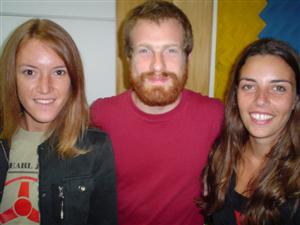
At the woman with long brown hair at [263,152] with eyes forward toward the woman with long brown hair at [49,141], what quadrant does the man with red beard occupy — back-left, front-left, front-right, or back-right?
front-right

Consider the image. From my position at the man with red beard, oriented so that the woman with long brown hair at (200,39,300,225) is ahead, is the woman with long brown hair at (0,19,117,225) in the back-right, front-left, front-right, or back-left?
back-right

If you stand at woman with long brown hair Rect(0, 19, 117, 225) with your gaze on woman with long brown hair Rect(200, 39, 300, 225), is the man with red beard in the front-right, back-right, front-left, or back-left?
front-left

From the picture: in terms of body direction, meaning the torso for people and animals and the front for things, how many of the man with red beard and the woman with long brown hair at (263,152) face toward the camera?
2

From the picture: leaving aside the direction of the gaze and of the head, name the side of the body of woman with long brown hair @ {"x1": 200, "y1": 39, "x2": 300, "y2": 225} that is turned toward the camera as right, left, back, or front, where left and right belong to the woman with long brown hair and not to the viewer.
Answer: front

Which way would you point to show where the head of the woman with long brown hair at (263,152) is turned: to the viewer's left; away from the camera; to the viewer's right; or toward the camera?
toward the camera

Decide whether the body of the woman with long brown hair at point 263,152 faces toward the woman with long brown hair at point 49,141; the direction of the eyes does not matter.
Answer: no

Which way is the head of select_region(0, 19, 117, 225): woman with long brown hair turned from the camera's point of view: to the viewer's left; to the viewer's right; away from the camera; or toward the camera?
toward the camera

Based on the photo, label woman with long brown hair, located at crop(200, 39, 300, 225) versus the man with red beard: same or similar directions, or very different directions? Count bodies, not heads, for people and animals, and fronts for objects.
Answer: same or similar directions

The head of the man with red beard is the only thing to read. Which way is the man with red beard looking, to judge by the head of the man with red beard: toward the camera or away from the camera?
toward the camera

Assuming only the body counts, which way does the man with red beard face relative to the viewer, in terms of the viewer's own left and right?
facing the viewer
